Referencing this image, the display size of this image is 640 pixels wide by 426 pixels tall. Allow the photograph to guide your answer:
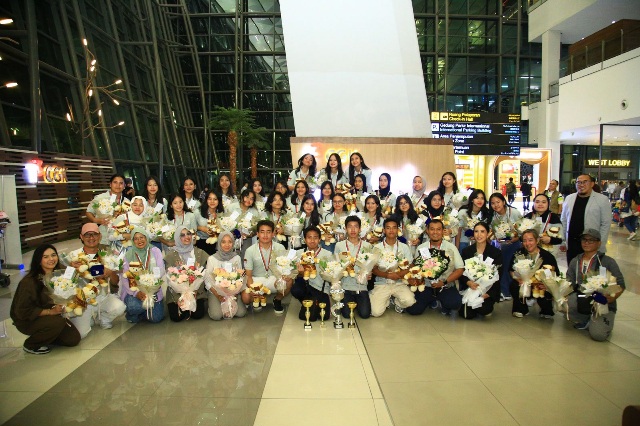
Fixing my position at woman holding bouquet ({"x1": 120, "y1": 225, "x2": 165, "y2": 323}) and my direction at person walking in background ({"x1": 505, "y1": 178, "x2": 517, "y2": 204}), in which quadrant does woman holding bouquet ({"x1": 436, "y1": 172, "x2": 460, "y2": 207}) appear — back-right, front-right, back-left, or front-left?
front-right

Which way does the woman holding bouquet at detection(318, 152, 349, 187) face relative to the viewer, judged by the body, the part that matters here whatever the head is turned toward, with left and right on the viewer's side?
facing the viewer

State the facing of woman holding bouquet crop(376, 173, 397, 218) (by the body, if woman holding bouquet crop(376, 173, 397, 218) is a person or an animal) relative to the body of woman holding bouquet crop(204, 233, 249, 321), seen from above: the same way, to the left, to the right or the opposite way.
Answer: the same way

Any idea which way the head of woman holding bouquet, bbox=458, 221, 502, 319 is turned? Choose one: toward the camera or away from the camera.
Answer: toward the camera

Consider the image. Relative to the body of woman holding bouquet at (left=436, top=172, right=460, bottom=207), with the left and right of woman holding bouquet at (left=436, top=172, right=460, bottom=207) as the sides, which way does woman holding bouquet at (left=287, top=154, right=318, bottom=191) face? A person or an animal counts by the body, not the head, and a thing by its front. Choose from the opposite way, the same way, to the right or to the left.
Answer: the same way

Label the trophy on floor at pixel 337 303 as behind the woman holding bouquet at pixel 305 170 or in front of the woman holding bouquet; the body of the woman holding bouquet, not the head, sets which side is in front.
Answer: in front

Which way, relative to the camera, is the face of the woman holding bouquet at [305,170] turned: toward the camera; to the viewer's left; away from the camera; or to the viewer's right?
toward the camera

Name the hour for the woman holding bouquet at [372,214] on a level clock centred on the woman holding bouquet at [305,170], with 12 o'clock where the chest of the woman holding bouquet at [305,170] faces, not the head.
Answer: the woman holding bouquet at [372,214] is roughly at 11 o'clock from the woman holding bouquet at [305,170].

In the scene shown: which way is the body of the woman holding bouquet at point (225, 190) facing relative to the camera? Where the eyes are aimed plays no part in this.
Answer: toward the camera

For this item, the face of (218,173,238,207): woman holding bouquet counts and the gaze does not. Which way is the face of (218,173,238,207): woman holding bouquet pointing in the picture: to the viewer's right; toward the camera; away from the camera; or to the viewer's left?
toward the camera

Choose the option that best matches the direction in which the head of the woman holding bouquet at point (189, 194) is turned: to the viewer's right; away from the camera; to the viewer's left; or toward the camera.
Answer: toward the camera

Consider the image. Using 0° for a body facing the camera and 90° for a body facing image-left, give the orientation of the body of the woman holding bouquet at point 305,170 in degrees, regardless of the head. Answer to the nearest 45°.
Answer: approximately 0°

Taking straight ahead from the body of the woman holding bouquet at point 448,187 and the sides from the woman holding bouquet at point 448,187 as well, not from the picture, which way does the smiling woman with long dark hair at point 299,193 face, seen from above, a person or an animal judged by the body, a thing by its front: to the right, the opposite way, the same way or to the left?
the same way

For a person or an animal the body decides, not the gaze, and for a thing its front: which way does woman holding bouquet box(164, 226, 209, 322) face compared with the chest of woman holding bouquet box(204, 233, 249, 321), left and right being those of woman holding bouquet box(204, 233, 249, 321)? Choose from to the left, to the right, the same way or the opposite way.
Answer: the same way

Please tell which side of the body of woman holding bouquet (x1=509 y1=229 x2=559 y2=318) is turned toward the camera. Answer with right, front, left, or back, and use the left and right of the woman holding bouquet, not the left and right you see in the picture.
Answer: front

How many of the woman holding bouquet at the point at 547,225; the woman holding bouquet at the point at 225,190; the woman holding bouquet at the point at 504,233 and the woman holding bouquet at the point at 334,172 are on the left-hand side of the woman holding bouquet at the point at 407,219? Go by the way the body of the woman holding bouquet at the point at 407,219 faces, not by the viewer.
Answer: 2

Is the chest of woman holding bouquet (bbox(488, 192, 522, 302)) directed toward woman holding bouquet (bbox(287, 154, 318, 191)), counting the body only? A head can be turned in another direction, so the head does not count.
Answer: no
